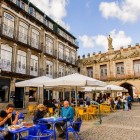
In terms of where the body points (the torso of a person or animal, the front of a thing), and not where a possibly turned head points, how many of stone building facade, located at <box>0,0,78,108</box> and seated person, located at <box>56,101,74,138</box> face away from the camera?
0

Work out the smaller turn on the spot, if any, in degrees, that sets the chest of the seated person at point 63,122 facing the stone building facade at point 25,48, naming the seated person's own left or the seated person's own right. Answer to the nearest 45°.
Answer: approximately 135° to the seated person's own right

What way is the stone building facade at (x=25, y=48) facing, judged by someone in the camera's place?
facing the viewer and to the right of the viewer

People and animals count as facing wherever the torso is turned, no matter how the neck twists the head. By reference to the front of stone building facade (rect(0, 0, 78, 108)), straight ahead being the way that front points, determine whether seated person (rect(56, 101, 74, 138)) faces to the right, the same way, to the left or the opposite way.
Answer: to the right

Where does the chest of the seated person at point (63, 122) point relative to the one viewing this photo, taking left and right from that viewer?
facing the viewer and to the left of the viewer

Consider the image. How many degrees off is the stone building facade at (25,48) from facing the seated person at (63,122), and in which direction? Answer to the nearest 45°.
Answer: approximately 45° to its right
